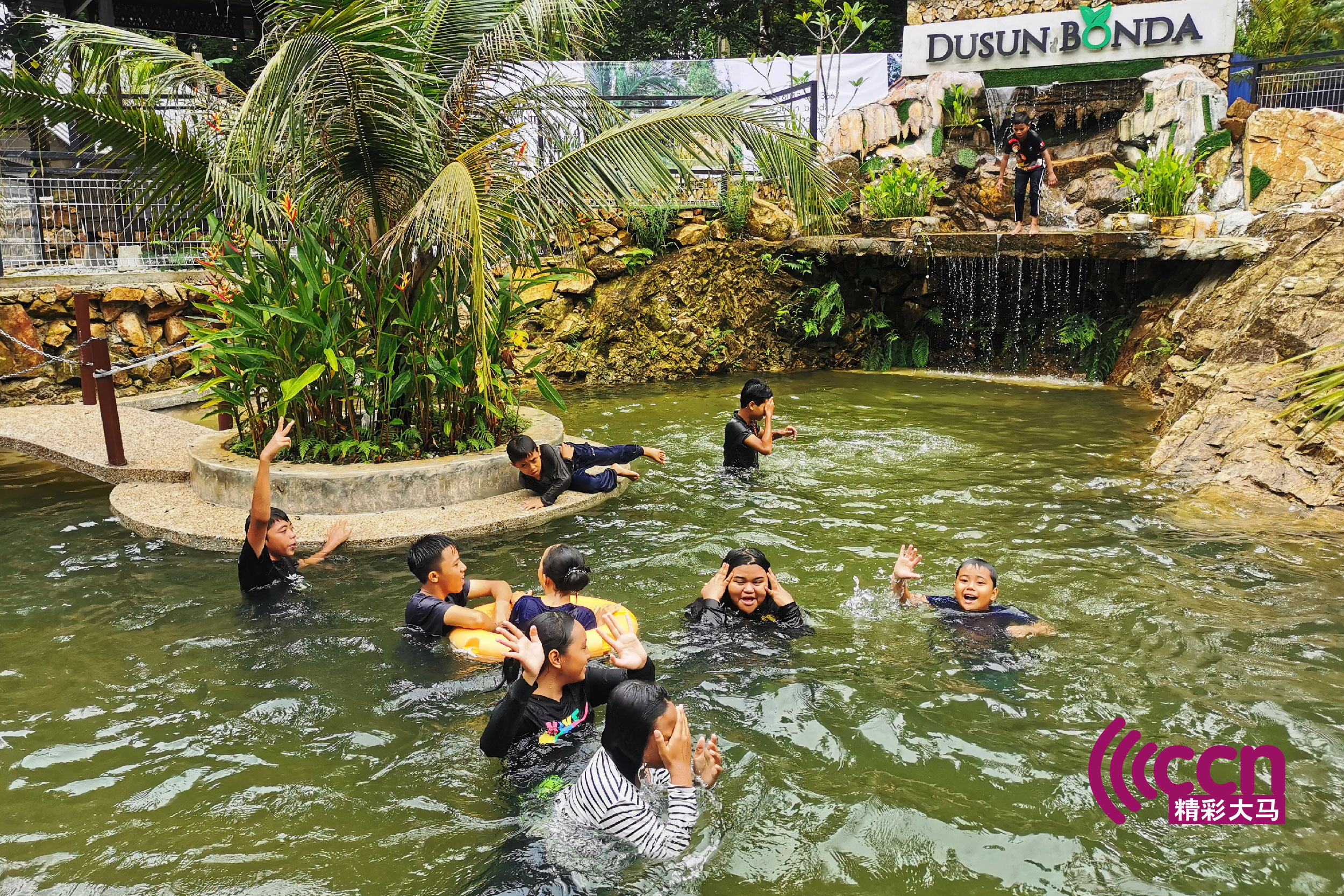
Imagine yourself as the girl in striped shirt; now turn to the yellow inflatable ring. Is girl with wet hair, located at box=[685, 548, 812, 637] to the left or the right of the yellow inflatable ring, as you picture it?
right

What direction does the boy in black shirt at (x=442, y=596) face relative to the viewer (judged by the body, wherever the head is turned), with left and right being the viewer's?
facing to the right of the viewer

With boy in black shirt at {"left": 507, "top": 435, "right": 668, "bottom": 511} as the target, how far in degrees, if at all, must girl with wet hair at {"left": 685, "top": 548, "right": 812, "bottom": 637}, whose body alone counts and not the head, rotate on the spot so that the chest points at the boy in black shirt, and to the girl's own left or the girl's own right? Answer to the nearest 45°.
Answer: approximately 135° to the girl's own right

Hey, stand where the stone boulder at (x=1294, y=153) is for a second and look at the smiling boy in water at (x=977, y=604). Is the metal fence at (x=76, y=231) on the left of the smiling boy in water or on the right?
right

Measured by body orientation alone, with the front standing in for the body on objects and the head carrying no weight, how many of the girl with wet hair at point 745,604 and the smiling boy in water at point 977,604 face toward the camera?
2

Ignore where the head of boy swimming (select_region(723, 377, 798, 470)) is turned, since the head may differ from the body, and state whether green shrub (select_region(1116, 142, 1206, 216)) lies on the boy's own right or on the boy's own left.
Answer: on the boy's own left

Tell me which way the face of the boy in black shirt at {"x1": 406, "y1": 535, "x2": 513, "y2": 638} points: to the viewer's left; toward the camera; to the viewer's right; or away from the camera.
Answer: to the viewer's right

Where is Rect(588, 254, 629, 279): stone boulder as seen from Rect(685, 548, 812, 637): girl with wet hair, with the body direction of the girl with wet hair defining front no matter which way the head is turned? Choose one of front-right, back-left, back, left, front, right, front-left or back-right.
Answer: back
